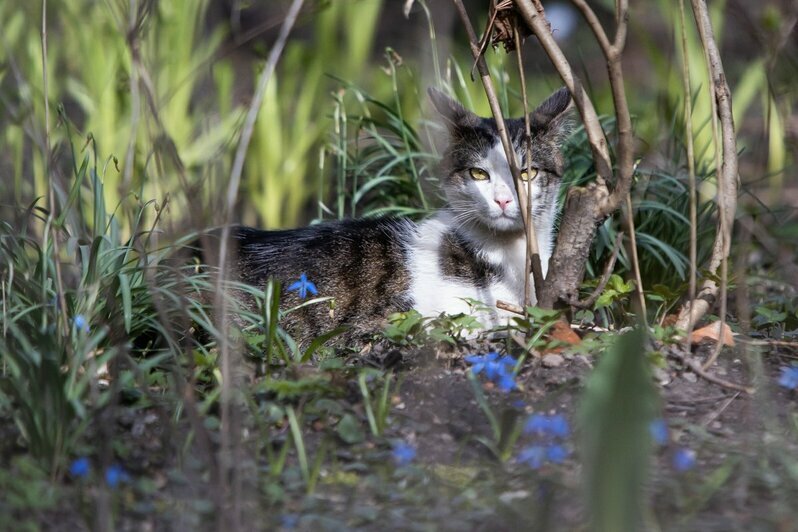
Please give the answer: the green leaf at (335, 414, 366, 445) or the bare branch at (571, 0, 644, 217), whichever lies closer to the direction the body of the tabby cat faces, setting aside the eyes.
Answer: the bare branch

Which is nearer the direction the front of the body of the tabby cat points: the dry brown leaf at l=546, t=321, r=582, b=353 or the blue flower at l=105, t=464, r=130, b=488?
the dry brown leaf

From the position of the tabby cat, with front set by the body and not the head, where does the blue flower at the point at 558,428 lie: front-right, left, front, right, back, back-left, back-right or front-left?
right

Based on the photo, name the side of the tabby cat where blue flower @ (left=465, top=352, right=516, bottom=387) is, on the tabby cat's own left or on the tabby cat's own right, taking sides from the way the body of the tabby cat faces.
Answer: on the tabby cat's own right

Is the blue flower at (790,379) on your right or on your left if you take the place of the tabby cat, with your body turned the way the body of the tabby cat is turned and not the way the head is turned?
on your right

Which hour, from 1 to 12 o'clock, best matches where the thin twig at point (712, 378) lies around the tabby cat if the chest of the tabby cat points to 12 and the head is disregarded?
The thin twig is roughly at 2 o'clock from the tabby cat.

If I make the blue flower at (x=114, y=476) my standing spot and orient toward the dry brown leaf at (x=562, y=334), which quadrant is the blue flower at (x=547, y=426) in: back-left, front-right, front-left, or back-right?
front-right

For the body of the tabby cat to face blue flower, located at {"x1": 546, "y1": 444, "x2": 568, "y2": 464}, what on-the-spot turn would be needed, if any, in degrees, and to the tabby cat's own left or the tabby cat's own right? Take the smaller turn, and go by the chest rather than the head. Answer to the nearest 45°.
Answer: approximately 90° to the tabby cat's own right

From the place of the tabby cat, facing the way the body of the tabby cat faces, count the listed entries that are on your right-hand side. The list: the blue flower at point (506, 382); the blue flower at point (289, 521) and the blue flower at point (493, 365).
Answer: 3

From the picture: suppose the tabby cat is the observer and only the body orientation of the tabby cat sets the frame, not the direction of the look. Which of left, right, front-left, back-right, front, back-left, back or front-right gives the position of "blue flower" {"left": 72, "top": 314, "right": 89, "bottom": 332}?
back-right

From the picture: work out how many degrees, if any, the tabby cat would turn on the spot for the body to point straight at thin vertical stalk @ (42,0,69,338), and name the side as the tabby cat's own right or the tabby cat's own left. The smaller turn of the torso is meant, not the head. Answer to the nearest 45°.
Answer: approximately 135° to the tabby cat's own right

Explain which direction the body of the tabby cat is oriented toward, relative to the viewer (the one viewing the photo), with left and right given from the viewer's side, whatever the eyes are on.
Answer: facing to the right of the viewer
